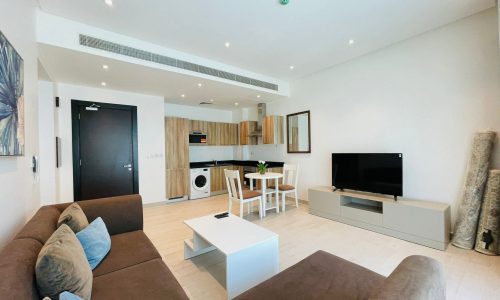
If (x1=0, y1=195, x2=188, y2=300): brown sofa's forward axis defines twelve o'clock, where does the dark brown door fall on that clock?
The dark brown door is roughly at 9 o'clock from the brown sofa.

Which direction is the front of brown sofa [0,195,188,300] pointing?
to the viewer's right

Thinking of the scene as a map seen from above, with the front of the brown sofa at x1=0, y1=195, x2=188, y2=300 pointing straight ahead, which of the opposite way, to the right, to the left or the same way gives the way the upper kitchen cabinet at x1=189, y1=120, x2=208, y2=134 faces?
to the right

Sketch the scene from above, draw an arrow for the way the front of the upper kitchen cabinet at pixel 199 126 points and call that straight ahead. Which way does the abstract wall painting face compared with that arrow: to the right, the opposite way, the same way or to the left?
to the left

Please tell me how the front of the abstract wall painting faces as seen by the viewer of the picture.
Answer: facing to the right of the viewer
